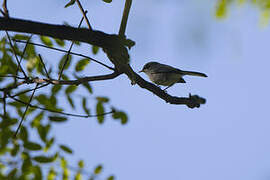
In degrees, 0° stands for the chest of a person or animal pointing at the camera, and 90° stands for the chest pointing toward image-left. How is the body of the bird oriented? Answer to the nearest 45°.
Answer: approximately 90°
